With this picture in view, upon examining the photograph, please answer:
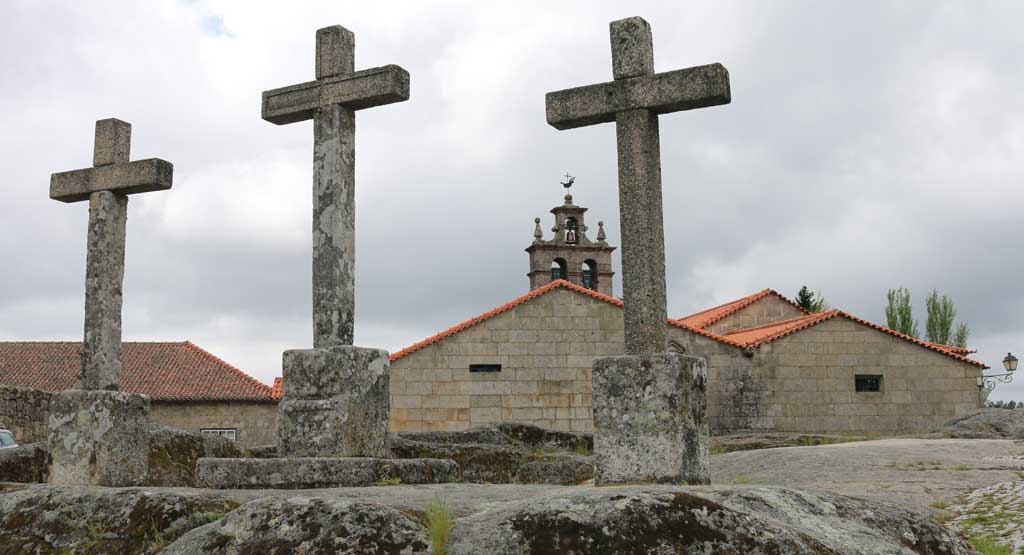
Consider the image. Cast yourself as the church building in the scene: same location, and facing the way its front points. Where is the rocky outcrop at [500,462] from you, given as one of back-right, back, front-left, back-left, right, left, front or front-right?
back

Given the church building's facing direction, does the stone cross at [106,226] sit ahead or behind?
behind

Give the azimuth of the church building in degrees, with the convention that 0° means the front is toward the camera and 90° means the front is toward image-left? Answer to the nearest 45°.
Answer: approximately 180°

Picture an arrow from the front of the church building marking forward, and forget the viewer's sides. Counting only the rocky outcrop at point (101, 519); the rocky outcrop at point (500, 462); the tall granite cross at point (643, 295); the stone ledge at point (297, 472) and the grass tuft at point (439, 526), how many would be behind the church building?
5

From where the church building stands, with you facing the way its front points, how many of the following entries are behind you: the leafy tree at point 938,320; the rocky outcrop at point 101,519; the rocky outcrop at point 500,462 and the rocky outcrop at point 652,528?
3

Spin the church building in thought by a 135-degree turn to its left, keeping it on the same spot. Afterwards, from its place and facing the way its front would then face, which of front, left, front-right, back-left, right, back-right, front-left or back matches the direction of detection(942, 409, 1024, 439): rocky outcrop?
left

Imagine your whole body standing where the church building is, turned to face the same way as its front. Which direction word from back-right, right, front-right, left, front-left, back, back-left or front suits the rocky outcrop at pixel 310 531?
back

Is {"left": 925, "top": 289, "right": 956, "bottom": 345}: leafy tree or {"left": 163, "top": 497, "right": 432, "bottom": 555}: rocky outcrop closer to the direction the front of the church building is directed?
the leafy tree

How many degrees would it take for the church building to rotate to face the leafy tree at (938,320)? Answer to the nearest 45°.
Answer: approximately 45° to its right
